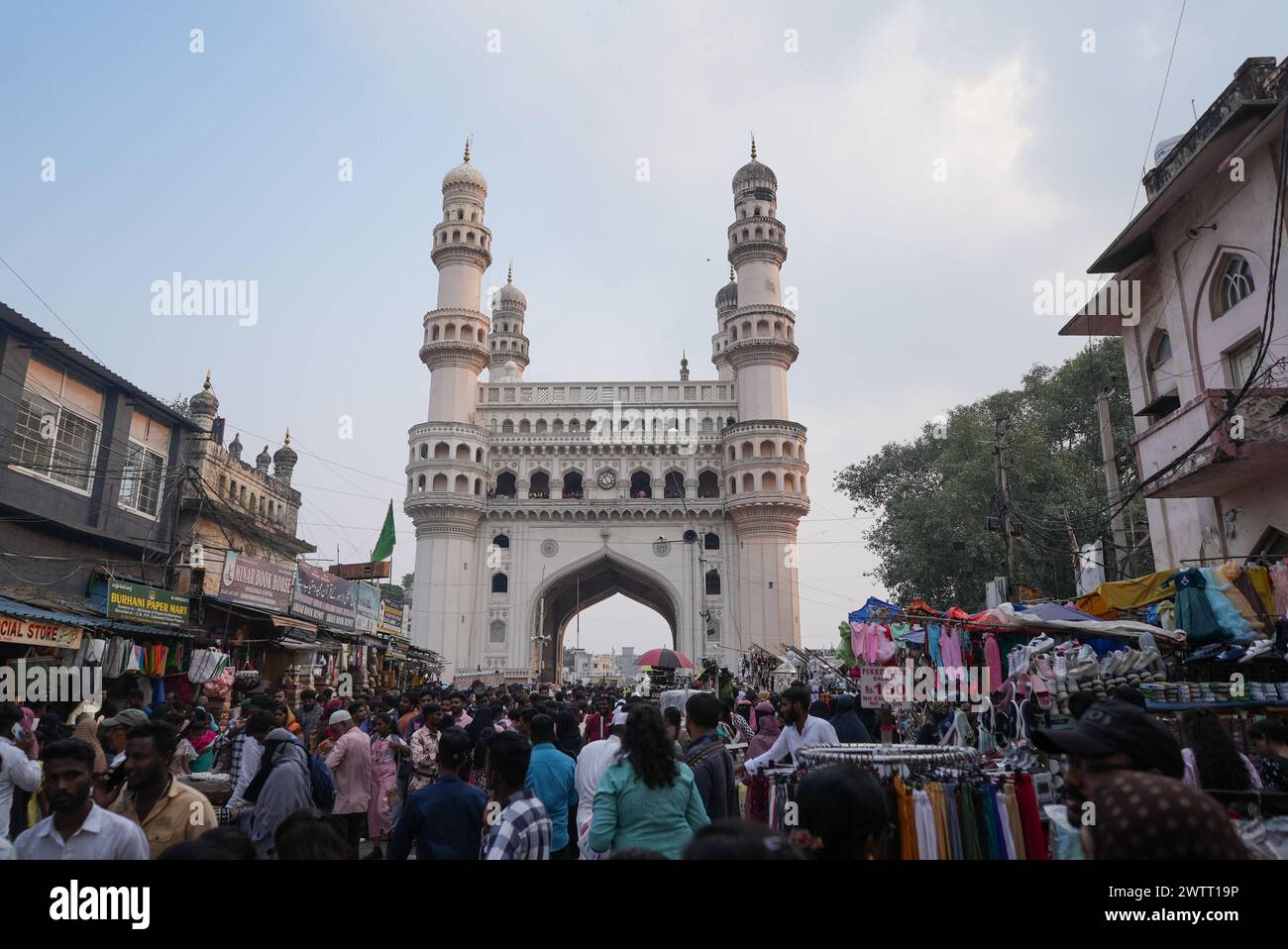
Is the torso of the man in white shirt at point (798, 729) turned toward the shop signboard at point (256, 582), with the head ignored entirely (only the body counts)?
no

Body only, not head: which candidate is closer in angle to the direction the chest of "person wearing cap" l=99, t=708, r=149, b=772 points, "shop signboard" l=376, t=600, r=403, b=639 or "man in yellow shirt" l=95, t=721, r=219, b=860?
the man in yellow shirt

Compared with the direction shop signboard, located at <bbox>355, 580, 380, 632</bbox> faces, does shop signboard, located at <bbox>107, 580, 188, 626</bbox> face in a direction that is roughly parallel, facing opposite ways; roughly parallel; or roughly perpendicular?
roughly parallel

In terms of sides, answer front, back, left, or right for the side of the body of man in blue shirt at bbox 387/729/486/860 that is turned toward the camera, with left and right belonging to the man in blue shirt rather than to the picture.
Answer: back

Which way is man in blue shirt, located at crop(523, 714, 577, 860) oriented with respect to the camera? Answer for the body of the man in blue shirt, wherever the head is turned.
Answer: away from the camera

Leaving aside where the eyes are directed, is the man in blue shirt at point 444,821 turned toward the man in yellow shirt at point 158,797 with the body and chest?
no

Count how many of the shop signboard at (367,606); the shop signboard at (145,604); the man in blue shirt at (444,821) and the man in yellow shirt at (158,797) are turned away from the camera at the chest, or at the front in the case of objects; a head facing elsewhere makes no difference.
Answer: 1

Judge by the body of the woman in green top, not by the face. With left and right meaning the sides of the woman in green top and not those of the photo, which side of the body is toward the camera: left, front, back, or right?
back

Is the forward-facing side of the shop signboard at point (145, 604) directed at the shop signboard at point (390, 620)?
no

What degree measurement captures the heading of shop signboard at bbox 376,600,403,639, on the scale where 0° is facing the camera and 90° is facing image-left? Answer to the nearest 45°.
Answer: approximately 315°

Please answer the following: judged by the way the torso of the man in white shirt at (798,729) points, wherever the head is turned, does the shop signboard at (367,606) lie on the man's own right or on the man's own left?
on the man's own right

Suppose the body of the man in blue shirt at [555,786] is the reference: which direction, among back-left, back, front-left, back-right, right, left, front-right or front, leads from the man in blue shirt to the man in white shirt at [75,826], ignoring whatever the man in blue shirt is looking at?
back-left

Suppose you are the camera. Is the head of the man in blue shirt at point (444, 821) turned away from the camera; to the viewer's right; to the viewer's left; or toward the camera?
away from the camera

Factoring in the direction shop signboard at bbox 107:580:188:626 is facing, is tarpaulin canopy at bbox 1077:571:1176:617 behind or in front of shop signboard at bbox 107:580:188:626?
in front

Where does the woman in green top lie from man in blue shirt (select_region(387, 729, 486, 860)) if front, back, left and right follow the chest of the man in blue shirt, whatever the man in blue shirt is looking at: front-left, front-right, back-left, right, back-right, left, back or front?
back-right

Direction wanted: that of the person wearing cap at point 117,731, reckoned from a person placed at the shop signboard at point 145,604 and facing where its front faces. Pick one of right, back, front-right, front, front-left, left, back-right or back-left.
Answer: front-right

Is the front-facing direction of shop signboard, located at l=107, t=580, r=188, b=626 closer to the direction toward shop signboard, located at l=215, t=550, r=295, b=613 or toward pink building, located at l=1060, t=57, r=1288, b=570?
the pink building

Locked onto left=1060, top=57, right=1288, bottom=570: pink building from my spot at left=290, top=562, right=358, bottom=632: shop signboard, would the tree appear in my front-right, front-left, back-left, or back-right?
front-left

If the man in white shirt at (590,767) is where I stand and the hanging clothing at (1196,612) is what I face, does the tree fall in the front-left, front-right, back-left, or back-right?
front-left
